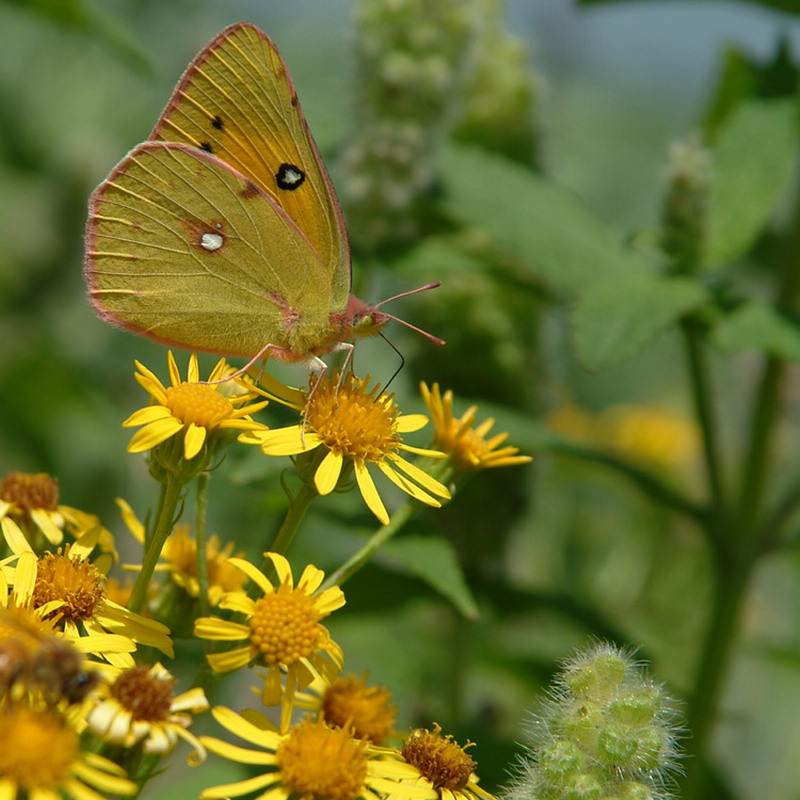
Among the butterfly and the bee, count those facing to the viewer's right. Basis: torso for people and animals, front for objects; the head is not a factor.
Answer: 2

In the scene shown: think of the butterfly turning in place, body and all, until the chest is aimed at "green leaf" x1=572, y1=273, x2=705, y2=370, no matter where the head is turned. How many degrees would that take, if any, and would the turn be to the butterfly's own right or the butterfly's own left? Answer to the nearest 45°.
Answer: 0° — it already faces it

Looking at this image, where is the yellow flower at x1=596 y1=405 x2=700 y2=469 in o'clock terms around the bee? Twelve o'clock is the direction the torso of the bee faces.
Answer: The yellow flower is roughly at 10 o'clock from the bee.

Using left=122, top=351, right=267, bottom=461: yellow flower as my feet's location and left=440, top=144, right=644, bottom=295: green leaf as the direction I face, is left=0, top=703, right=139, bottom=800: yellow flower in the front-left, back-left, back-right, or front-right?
back-right

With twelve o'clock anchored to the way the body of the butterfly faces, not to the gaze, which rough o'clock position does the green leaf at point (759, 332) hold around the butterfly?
The green leaf is roughly at 12 o'clock from the butterfly.

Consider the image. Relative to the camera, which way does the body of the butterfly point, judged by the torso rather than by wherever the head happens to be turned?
to the viewer's right

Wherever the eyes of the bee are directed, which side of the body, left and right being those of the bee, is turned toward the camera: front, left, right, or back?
right

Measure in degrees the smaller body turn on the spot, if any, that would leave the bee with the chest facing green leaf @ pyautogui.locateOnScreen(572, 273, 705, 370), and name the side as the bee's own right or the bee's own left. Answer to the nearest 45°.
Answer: approximately 45° to the bee's own left
